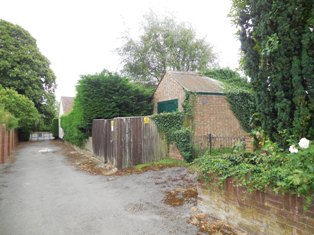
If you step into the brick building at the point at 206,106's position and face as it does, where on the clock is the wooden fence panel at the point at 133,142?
The wooden fence panel is roughly at 12 o'clock from the brick building.

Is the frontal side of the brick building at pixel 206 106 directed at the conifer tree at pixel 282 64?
no

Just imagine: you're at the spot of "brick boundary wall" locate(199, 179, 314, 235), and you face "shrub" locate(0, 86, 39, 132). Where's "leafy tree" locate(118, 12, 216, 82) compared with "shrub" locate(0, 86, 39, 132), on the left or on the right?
right

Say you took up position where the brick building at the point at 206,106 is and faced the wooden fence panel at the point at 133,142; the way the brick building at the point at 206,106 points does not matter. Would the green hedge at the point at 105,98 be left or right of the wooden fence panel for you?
right

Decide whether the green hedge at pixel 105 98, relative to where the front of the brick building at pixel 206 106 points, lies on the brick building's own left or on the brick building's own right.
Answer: on the brick building's own right

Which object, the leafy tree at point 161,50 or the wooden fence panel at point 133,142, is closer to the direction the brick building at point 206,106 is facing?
the wooden fence panel

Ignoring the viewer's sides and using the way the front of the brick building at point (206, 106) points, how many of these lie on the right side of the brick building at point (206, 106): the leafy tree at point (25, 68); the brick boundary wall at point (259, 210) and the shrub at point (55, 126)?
2

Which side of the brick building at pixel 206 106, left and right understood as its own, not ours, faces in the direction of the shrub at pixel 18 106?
front

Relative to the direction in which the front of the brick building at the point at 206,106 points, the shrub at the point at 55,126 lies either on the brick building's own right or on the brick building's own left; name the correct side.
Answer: on the brick building's own right

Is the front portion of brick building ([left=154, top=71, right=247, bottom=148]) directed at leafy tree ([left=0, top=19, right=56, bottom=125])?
no

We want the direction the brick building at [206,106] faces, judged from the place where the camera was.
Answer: facing the viewer and to the left of the viewer

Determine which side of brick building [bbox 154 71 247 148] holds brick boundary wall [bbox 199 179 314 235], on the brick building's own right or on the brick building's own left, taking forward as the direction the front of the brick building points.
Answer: on the brick building's own left

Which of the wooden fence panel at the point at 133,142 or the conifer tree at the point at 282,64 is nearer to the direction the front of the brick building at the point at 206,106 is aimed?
the wooden fence panel

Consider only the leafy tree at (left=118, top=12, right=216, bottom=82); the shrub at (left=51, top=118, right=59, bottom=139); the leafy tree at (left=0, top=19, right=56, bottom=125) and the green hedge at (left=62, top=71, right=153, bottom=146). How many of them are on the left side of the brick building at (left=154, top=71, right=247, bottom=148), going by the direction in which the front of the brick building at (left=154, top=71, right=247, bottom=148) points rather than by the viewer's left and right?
0

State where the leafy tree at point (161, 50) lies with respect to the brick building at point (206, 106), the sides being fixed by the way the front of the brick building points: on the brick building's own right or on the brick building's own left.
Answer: on the brick building's own right
